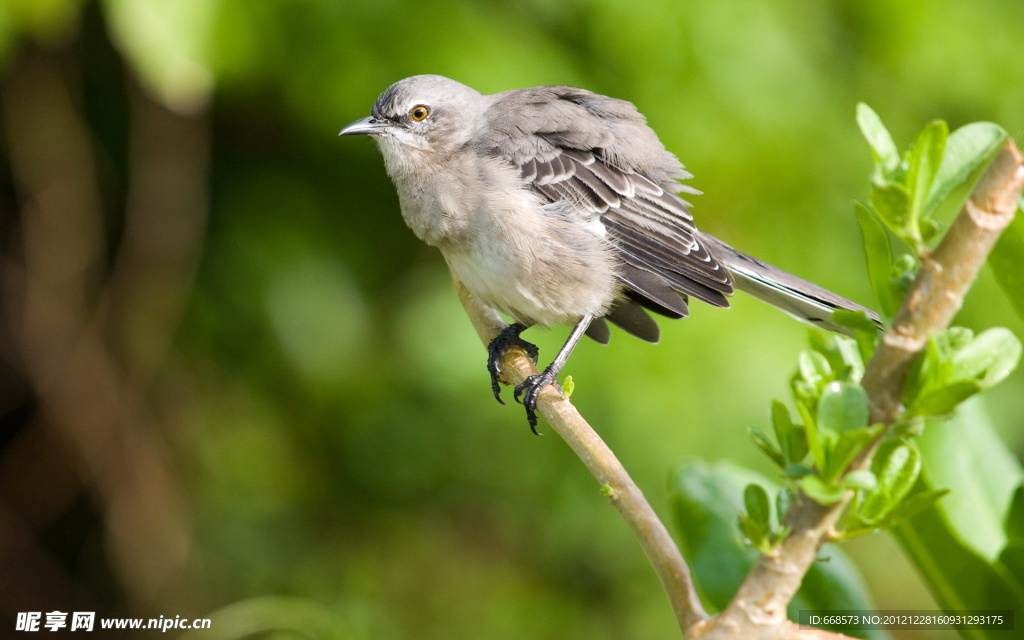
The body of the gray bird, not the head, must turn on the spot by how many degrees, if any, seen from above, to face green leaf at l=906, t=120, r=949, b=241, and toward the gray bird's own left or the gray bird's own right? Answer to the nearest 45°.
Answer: approximately 180°

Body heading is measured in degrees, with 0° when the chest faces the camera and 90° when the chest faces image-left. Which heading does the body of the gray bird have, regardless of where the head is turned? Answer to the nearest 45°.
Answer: approximately 90°

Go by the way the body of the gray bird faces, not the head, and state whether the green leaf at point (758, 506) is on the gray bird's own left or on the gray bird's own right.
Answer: on the gray bird's own left

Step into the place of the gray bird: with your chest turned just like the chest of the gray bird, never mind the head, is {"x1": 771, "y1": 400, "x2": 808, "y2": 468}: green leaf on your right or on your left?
on your left

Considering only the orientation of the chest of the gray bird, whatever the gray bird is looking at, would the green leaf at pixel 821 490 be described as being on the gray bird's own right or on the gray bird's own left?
on the gray bird's own left

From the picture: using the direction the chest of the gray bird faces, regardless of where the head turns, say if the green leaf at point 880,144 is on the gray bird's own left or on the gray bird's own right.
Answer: on the gray bird's own left
